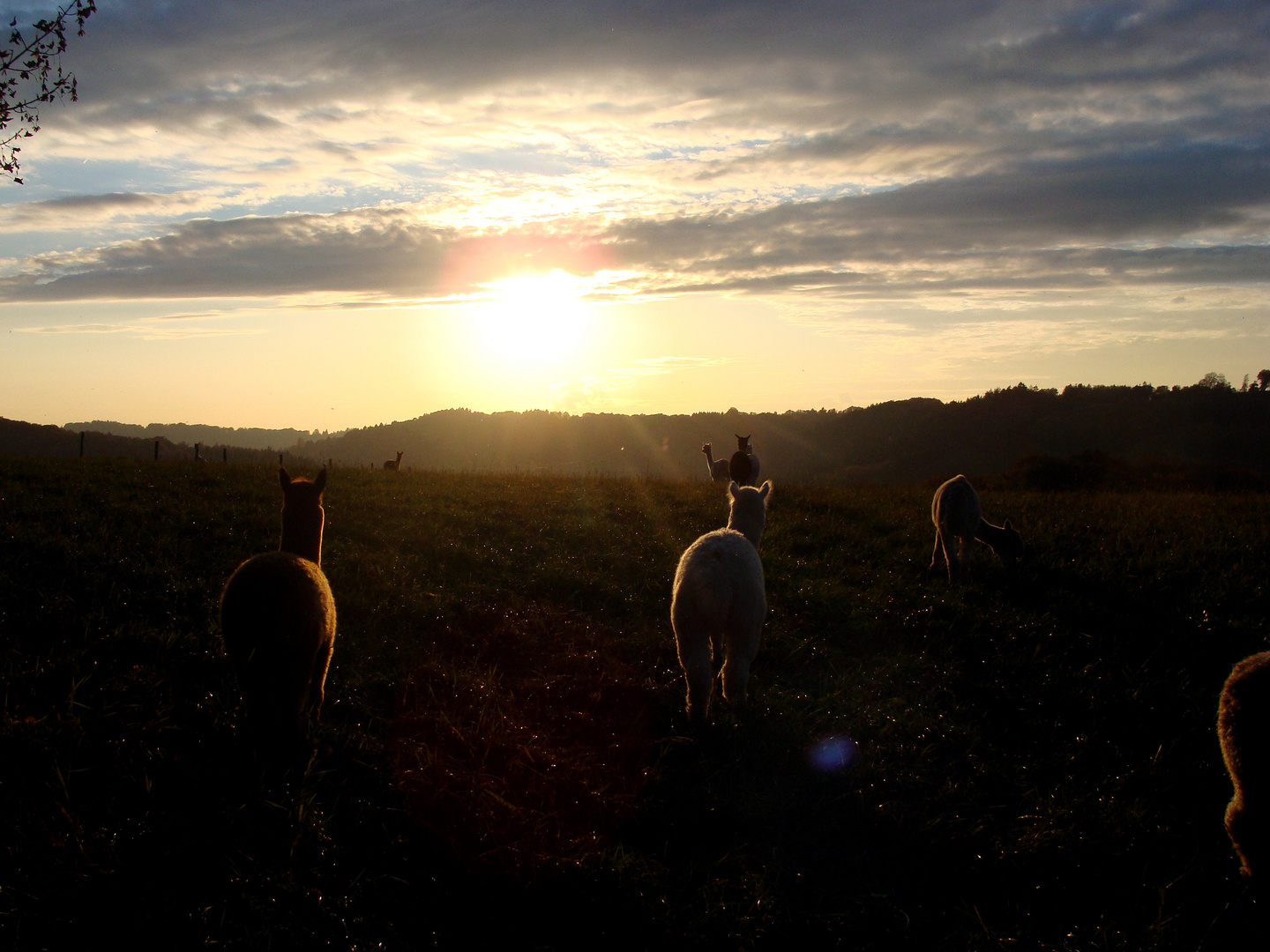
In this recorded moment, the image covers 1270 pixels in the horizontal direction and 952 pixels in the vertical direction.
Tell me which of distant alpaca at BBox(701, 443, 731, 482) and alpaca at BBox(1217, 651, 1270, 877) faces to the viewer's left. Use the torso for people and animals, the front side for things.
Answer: the distant alpaca

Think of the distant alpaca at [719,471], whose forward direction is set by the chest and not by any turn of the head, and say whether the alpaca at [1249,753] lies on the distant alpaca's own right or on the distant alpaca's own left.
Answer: on the distant alpaca's own left

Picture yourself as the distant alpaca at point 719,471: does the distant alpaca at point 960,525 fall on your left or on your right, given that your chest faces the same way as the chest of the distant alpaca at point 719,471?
on your left

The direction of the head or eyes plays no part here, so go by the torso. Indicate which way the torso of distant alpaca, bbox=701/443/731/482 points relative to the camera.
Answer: to the viewer's left

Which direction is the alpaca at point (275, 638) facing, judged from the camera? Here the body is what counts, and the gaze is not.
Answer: away from the camera

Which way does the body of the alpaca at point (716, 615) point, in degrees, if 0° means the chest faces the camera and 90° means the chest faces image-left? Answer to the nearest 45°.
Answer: approximately 180°

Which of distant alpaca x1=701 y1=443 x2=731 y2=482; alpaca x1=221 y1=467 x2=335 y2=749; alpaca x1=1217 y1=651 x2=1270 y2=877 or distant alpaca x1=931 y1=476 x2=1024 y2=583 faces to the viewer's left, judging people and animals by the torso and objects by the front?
distant alpaca x1=701 y1=443 x2=731 y2=482
